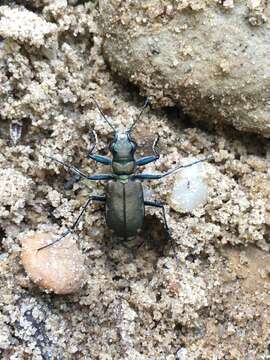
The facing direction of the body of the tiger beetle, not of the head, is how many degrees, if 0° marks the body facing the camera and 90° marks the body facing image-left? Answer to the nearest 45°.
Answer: approximately 180°

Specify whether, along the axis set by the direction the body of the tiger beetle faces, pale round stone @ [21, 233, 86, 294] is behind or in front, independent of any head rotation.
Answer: behind
